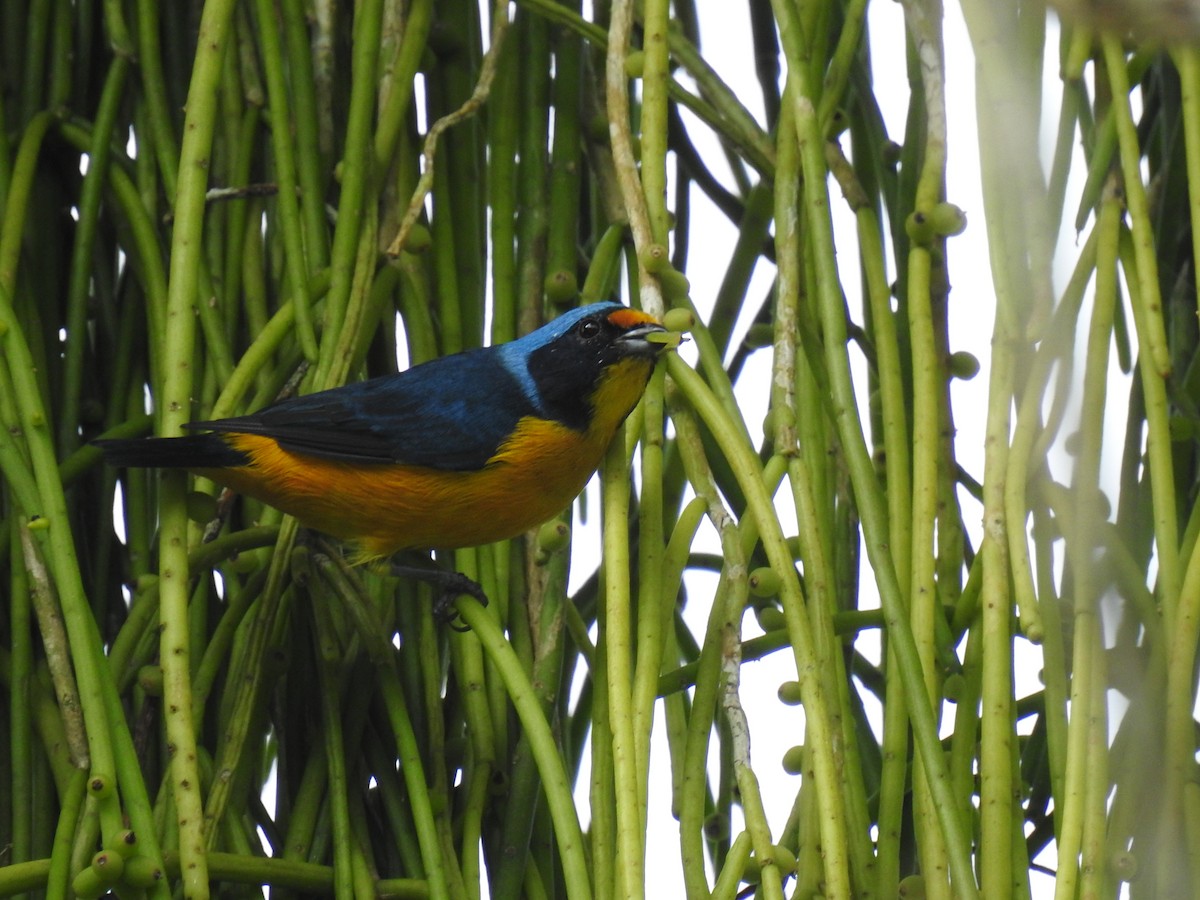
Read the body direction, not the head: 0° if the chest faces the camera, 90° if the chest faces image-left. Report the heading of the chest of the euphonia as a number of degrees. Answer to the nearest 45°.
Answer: approximately 270°
